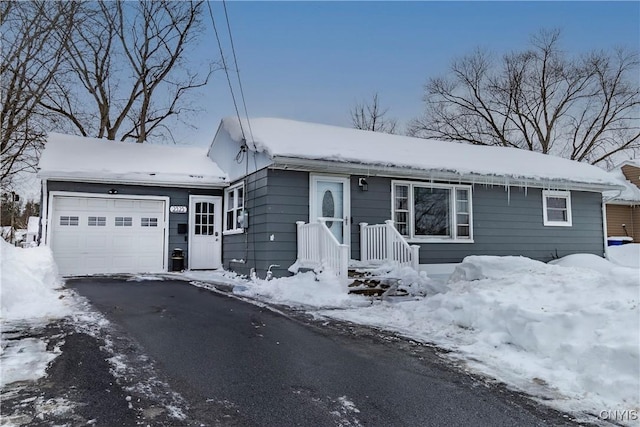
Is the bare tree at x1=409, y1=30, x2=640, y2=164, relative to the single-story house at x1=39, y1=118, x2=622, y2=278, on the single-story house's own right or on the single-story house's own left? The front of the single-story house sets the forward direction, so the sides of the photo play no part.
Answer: on the single-story house's own left

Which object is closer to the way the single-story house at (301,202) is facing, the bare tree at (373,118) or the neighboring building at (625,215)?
the neighboring building

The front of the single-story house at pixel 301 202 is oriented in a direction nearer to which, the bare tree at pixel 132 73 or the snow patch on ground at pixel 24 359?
the snow patch on ground

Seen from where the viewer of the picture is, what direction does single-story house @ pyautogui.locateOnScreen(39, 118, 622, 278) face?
facing the viewer and to the right of the viewer

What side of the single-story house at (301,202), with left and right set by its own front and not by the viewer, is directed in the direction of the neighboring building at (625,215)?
left

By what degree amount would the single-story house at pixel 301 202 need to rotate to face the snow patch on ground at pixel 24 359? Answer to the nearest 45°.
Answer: approximately 45° to its right

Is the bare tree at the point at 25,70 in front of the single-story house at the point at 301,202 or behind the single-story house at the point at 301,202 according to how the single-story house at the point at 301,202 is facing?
behind

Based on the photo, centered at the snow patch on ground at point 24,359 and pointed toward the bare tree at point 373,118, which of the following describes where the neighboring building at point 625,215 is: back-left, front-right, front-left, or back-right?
front-right

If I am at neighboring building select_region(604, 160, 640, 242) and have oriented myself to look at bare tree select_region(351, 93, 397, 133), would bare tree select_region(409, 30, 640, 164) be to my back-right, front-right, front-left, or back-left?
front-right

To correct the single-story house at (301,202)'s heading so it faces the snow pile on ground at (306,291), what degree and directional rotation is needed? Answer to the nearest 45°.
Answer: approximately 45° to its right

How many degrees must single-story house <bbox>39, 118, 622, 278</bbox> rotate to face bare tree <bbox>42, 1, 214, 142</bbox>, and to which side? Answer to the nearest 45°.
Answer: approximately 180°
